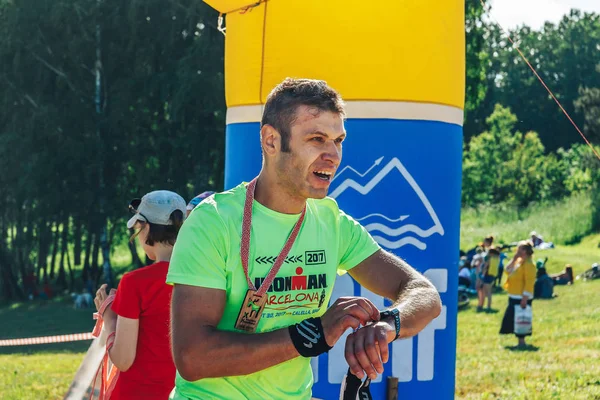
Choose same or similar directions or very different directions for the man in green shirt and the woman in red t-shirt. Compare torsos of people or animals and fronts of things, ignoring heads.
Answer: very different directions

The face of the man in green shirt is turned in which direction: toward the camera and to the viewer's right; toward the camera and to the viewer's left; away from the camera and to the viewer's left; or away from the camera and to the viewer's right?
toward the camera and to the viewer's right

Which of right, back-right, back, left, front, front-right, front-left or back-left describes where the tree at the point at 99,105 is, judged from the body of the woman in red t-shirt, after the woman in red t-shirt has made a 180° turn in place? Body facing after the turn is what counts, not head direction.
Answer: back-left

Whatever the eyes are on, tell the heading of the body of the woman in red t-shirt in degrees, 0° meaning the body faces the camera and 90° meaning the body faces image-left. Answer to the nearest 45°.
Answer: approximately 135°

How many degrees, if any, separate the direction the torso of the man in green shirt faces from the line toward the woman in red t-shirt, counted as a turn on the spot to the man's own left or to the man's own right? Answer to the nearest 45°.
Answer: approximately 180°

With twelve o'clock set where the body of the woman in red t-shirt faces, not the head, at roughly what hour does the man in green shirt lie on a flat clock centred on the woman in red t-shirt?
The man in green shirt is roughly at 7 o'clock from the woman in red t-shirt.

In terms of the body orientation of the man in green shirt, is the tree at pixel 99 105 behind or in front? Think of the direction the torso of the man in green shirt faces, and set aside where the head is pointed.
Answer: behind

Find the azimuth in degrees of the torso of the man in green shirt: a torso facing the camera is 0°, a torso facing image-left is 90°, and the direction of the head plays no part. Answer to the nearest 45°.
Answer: approximately 315°
